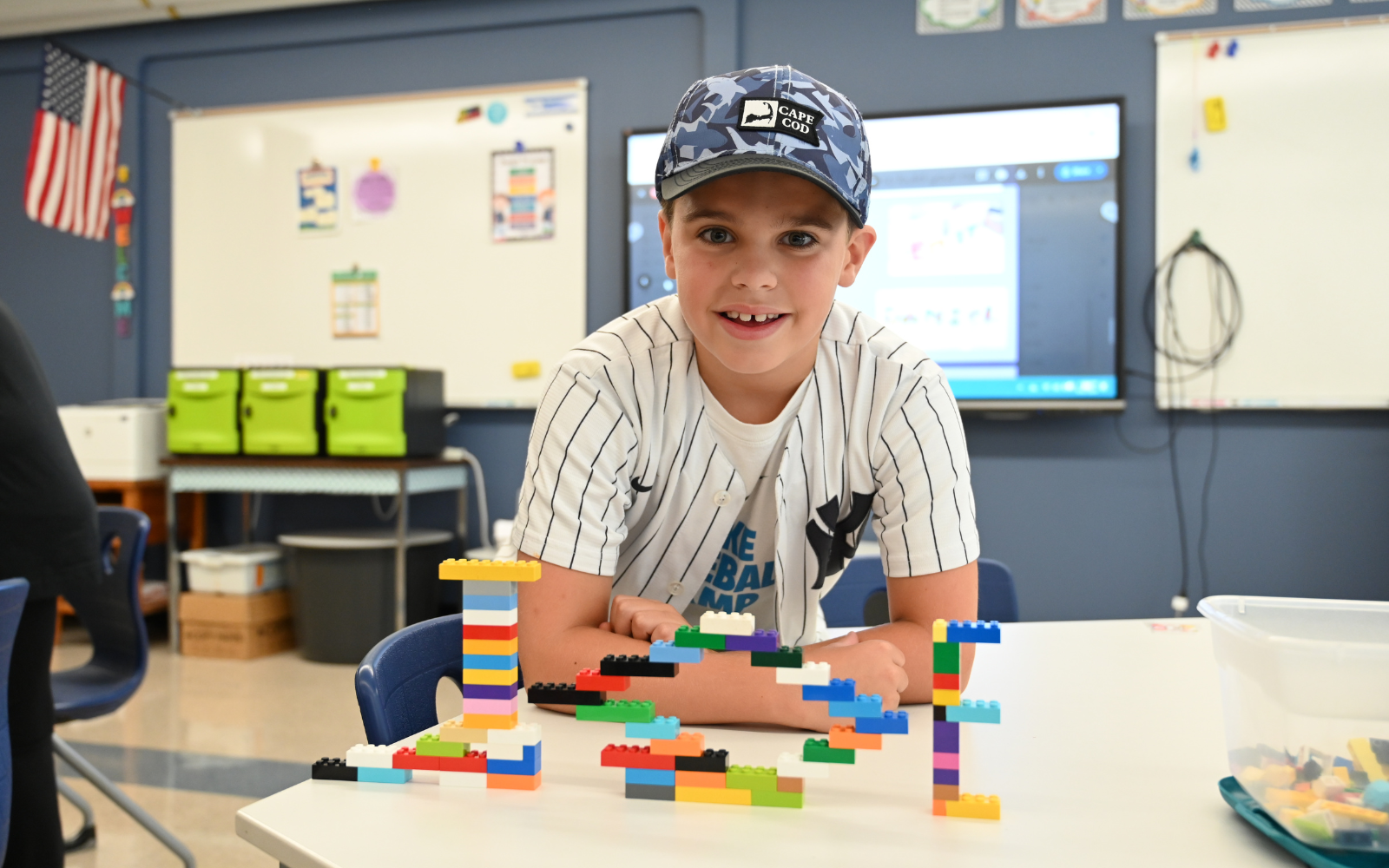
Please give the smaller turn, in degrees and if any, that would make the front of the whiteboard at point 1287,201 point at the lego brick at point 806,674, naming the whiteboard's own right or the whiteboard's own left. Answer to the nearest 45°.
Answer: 0° — it already faces it

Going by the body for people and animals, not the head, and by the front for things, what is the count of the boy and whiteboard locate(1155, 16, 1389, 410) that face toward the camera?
2

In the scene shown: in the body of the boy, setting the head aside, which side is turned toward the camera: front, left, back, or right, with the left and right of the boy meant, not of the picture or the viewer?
front

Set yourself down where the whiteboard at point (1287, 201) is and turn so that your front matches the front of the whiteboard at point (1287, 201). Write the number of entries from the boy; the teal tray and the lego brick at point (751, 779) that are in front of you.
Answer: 3

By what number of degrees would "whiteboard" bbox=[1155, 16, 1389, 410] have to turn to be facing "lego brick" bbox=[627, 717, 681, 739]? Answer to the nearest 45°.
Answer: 0° — it already faces it

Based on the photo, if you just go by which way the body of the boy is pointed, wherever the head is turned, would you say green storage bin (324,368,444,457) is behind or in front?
behind

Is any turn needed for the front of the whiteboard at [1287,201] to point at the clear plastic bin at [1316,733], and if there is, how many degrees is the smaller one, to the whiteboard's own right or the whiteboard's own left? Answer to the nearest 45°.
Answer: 0° — it already faces it

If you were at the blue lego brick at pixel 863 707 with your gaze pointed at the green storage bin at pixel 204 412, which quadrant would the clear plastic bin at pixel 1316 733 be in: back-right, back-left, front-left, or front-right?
back-right

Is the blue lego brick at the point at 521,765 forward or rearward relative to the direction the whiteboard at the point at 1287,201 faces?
forward

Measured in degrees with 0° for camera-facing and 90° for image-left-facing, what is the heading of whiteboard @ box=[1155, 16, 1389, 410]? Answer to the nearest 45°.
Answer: approximately 0°

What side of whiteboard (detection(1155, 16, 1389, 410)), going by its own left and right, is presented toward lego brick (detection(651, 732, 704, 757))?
front
